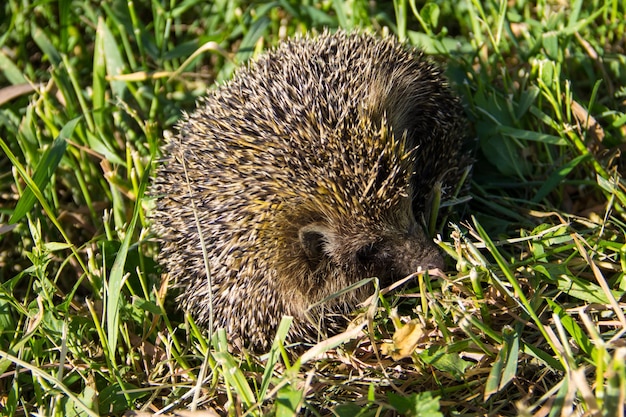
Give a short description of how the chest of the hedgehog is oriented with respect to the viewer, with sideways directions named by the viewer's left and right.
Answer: facing to the right of the viewer
